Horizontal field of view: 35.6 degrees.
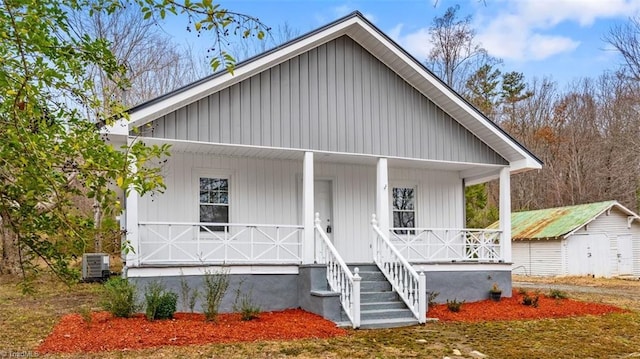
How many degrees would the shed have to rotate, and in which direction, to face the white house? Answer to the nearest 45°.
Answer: approximately 45° to its right

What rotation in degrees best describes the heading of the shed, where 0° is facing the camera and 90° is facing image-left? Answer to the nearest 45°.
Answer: approximately 315°

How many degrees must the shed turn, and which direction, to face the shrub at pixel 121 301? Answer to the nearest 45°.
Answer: approximately 45° to its right

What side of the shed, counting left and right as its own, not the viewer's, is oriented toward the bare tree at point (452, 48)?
back

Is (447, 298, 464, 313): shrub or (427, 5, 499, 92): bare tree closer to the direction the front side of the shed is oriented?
the shrub

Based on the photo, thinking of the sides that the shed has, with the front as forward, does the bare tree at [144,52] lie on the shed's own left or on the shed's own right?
on the shed's own right

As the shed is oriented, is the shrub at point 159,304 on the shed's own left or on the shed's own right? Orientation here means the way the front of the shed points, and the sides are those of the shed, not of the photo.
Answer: on the shed's own right

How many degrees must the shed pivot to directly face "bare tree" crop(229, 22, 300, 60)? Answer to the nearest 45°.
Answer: approximately 135° to its right

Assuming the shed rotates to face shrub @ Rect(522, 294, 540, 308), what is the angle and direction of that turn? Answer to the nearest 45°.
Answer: approximately 45° to its right
